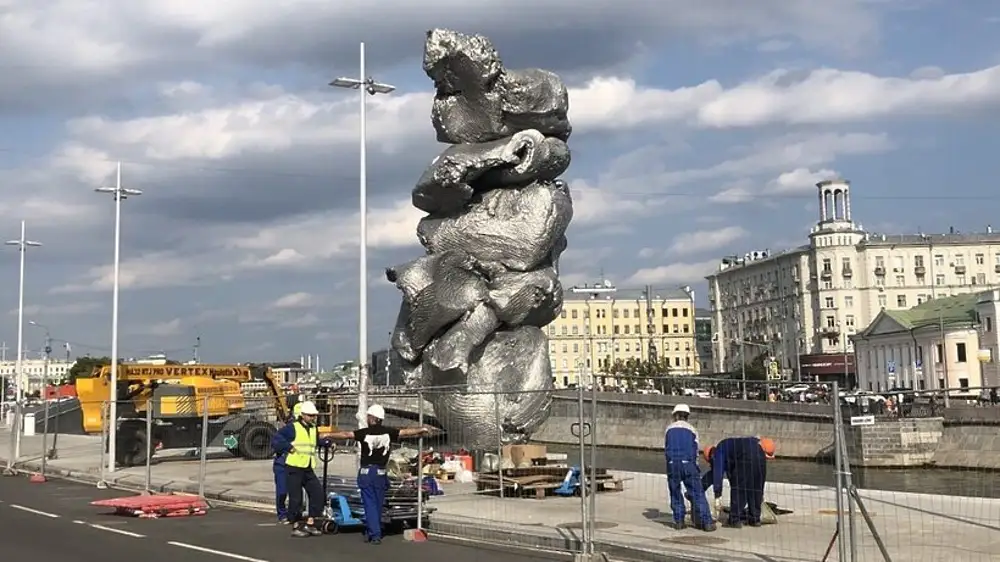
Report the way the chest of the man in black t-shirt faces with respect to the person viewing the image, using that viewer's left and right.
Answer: facing away from the viewer

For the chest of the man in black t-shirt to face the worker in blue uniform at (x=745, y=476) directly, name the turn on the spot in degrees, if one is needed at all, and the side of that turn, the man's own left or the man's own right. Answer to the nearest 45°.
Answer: approximately 90° to the man's own right

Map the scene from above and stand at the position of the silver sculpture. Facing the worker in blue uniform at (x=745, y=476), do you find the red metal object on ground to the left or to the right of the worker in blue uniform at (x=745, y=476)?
right
